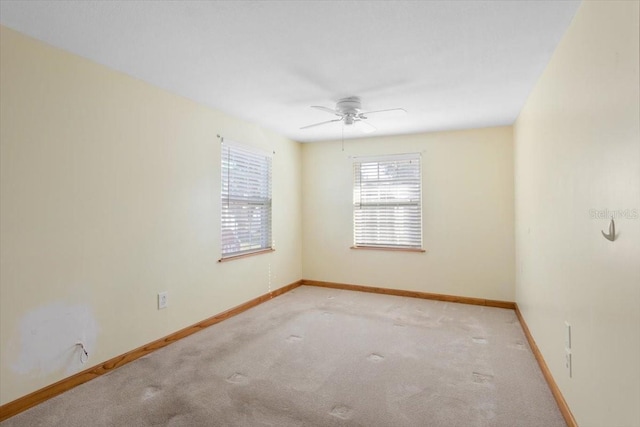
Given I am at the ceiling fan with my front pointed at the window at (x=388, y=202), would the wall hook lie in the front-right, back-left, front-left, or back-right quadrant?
back-right

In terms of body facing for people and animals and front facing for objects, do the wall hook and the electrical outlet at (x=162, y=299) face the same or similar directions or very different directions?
very different directions

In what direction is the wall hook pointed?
to the viewer's left

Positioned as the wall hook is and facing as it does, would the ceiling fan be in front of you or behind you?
in front

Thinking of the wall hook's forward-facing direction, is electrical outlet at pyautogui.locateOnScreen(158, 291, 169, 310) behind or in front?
in front

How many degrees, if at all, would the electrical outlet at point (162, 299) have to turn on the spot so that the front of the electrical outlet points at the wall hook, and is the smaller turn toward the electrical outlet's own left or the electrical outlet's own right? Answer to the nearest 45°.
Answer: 0° — it already faces it

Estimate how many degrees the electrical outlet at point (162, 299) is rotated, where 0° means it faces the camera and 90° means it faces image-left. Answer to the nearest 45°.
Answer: approximately 315°

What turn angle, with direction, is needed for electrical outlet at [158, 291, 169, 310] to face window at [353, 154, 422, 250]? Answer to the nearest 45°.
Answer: approximately 45° to its left

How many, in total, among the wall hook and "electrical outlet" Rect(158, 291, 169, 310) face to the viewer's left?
1

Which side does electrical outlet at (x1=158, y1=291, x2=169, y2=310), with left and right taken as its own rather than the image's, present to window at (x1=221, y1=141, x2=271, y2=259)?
left

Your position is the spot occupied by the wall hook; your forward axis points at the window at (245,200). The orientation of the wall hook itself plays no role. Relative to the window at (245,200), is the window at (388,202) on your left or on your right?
right
